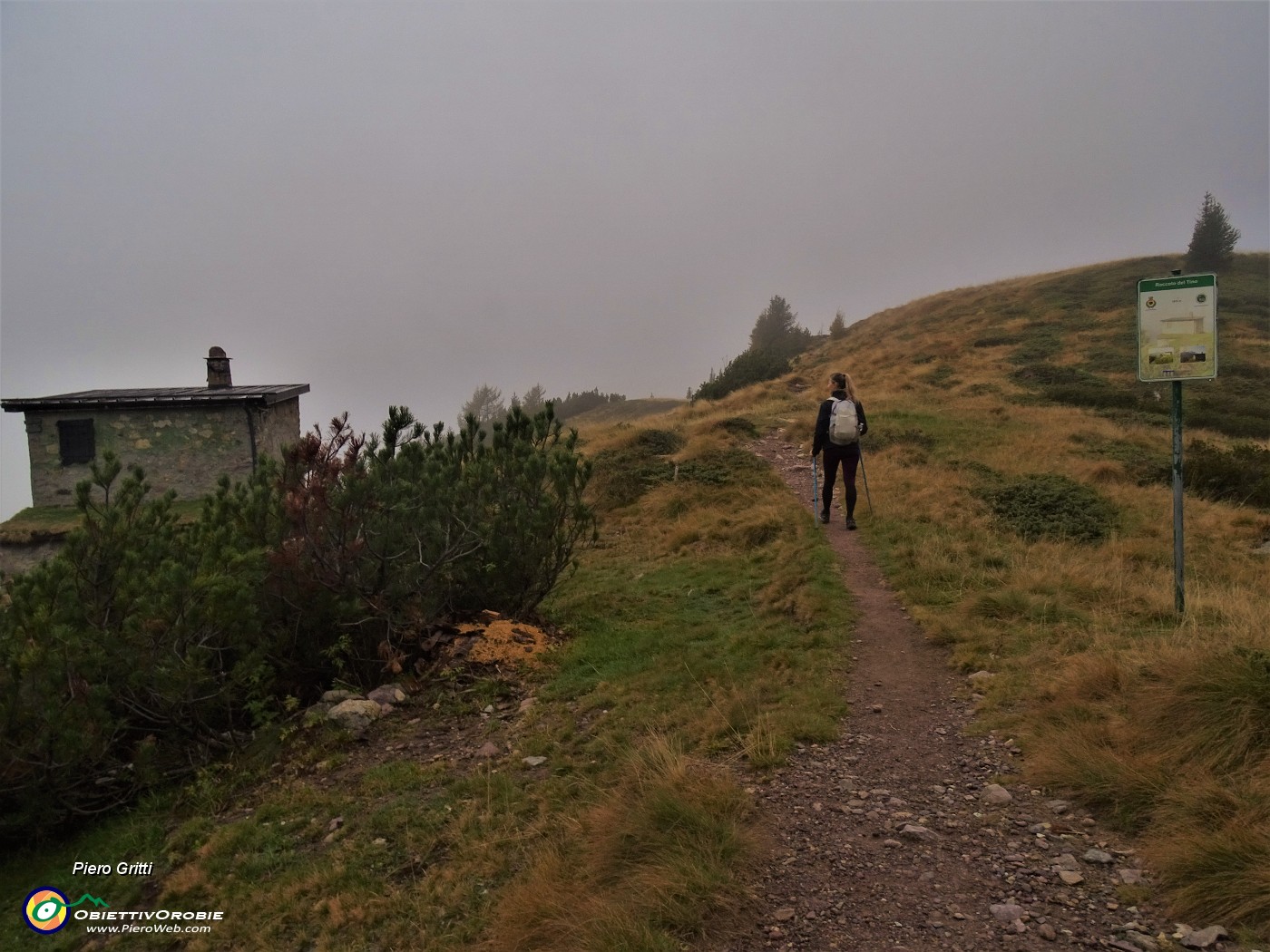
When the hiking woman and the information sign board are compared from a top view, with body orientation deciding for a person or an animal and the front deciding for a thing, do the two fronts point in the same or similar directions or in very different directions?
very different directions

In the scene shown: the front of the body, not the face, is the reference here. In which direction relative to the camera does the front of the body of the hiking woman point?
away from the camera

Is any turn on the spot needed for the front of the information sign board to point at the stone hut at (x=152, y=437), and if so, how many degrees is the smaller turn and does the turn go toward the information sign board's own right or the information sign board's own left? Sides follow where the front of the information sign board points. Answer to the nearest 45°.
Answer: approximately 90° to the information sign board's own right

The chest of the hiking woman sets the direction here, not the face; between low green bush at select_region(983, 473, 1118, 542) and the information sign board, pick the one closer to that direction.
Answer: the low green bush

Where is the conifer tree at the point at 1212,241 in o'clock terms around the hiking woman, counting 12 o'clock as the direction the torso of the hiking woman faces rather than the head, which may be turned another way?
The conifer tree is roughly at 1 o'clock from the hiking woman.

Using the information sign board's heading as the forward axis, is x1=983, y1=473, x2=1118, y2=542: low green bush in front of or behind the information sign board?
behind

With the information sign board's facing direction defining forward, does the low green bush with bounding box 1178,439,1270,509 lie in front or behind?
behind

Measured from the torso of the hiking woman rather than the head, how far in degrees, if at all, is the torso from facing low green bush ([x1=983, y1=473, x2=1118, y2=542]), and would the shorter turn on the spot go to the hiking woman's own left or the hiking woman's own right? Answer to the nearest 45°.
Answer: approximately 45° to the hiking woman's own right

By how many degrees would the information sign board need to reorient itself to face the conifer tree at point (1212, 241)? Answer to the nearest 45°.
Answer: approximately 180°
